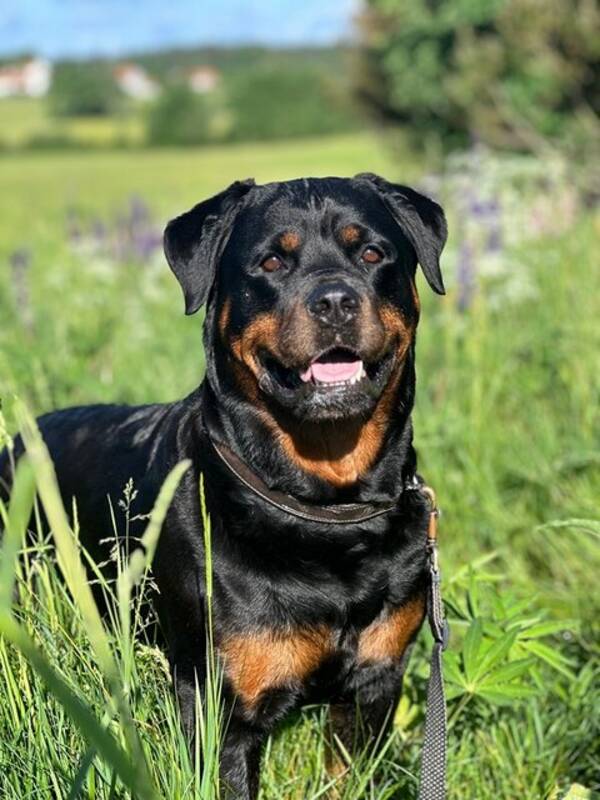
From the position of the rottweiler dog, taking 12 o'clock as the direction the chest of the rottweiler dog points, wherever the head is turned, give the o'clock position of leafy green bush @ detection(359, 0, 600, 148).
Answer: The leafy green bush is roughly at 8 o'clock from the rottweiler dog.

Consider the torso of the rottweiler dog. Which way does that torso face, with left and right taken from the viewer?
facing the viewer and to the right of the viewer
